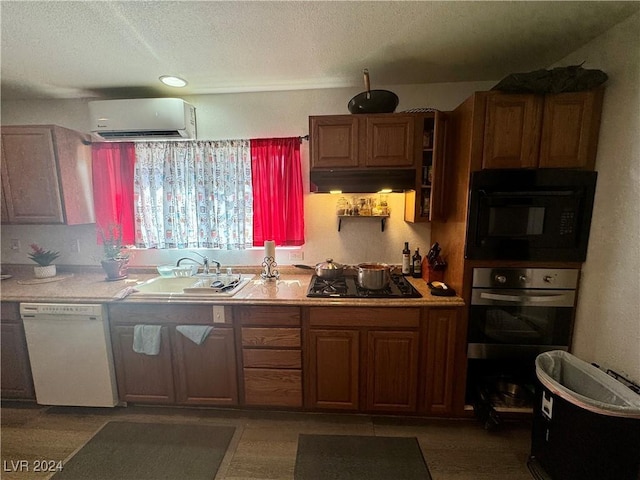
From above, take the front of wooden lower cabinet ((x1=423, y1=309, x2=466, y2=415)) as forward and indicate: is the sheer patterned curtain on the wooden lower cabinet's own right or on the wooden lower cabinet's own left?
on the wooden lower cabinet's own right

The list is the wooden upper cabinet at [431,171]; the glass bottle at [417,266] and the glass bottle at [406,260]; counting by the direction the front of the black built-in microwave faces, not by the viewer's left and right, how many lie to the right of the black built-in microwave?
3

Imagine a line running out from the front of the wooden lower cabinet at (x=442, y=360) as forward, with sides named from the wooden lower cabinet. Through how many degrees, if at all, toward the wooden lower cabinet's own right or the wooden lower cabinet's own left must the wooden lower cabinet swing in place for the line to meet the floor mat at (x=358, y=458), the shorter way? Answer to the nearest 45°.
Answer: approximately 45° to the wooden lower cabinet's own right

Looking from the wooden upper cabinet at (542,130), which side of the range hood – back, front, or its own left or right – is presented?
left

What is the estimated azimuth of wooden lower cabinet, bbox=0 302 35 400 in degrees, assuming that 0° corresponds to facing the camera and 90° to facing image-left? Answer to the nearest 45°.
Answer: approximately 0°

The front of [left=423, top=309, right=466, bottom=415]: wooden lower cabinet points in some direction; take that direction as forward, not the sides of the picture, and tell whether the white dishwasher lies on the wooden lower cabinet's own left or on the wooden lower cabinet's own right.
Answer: on the wooden lower cabinet's own right

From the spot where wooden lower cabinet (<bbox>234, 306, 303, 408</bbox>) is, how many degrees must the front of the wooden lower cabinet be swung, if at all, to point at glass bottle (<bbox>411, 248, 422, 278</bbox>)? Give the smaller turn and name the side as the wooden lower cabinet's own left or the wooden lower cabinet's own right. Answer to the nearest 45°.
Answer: approximately 90° to the wooden lower cabinet's own left
